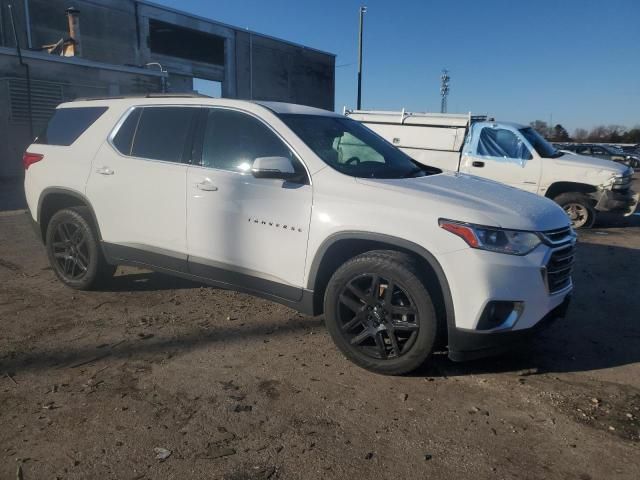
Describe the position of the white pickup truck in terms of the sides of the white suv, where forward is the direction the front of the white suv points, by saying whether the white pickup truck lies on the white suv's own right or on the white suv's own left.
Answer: on the white suv's own left

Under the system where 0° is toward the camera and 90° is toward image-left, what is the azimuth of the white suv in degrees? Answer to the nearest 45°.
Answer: approximately 315°

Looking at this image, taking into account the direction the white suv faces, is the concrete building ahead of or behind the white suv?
behind
